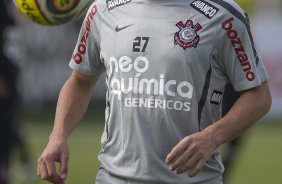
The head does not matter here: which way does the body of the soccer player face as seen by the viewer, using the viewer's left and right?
facing the viewer and to the left of the viewer
